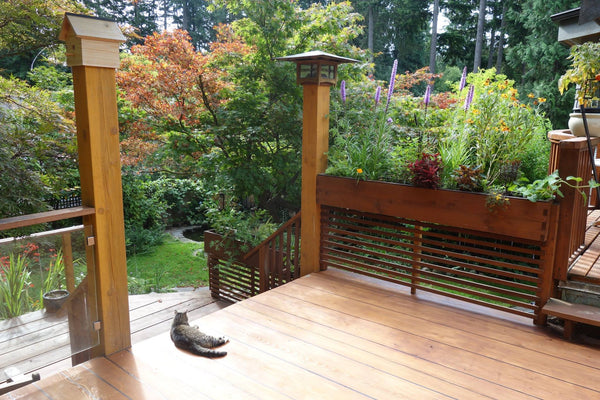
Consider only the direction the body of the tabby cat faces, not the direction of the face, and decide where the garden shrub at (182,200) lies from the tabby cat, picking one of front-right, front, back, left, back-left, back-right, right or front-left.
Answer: front-right

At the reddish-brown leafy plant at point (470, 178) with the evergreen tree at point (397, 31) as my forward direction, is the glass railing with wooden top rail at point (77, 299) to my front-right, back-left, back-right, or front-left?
back-left

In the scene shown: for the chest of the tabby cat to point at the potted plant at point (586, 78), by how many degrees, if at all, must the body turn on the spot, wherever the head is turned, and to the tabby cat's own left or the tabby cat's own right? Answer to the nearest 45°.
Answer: approximately 135° to the tabby cat's own right

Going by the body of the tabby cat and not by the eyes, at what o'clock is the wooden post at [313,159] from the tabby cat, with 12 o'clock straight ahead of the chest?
The wooden post is roughly at 3 o'clock from the tabby cat.

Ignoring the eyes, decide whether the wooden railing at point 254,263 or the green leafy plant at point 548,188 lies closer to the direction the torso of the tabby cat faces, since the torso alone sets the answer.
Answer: the wooden railing

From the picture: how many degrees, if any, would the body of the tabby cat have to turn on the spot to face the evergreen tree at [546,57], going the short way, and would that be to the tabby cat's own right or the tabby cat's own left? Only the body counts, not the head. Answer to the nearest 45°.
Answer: approximately 90° to the tabby cat's own right

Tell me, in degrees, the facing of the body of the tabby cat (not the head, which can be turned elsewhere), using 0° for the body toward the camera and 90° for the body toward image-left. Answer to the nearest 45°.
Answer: approximately 135°

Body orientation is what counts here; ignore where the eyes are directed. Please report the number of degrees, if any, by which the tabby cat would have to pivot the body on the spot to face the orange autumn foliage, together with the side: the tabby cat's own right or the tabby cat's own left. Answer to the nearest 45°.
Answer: approximately 45° to the tabby cat's own right

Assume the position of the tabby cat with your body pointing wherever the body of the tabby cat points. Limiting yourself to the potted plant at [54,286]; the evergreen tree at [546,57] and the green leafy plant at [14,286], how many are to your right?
1

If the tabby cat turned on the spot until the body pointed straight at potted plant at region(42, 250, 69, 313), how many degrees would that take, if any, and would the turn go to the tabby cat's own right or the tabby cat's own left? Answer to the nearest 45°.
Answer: approximately 45° to the tabby cat's own left

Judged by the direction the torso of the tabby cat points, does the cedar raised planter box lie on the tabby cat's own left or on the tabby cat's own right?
on the tabby cat's own right

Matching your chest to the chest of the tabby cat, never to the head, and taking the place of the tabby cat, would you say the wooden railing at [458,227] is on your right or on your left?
on your right
